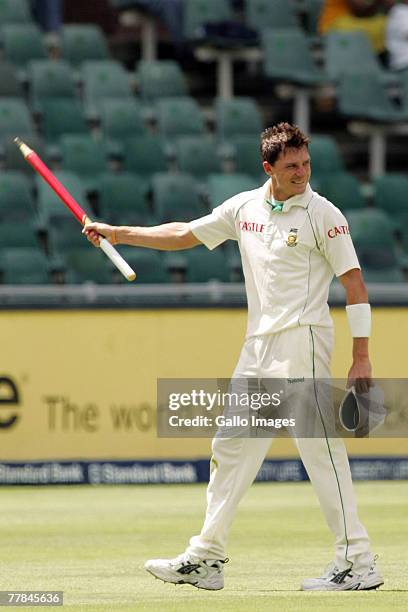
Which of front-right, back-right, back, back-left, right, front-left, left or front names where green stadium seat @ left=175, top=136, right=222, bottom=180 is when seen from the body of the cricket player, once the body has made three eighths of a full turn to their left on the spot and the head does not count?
left

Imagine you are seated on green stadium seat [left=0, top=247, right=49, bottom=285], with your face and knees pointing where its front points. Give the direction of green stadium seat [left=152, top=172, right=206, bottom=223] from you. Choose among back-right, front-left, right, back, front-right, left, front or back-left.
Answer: back-left

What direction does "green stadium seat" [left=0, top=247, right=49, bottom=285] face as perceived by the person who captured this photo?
facing the viewer

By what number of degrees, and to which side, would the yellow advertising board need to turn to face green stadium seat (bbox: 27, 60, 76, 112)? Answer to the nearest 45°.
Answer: approximately 180°

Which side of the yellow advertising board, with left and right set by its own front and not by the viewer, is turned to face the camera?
front

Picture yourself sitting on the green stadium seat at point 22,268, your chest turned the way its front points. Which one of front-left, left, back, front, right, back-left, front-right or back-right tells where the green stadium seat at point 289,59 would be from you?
back-left

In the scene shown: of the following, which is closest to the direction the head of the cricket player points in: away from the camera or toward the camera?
toward the camera

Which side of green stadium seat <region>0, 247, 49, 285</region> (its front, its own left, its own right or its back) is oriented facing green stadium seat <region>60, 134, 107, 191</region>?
back

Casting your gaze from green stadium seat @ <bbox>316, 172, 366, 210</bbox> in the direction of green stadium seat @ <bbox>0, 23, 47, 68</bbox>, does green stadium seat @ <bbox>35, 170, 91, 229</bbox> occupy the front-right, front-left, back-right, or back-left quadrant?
front-left

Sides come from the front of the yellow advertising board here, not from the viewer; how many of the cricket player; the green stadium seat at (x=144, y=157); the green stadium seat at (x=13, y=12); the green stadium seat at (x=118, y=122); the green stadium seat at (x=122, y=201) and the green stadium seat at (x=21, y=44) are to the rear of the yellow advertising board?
5

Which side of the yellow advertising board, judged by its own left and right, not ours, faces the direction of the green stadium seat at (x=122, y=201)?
back

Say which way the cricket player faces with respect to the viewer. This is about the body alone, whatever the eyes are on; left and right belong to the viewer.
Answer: facing the viewer and to the left of the viewer

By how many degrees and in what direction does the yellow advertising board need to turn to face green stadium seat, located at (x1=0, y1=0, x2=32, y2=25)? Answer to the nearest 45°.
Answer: approximately 180°

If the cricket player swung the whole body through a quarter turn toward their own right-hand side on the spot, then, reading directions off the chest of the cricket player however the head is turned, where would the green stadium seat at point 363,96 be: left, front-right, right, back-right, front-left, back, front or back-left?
front-right

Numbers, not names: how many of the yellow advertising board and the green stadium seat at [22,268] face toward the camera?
2

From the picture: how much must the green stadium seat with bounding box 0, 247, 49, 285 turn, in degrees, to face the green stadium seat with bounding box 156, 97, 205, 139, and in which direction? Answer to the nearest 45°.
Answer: approximately 135° to its left

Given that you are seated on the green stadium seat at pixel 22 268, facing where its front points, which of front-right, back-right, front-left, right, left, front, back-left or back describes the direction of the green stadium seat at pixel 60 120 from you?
back

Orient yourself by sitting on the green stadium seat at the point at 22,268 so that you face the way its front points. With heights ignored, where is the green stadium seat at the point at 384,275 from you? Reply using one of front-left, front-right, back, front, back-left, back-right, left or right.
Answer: left

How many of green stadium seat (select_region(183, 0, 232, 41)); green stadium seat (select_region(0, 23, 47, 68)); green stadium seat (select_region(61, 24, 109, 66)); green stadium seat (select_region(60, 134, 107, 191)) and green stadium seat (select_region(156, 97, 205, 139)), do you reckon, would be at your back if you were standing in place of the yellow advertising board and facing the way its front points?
5
